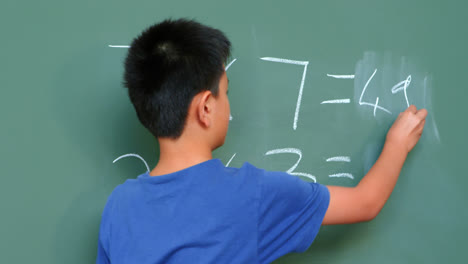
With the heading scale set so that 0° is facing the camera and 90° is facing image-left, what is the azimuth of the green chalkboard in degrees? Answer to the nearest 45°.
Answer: approximately 0°

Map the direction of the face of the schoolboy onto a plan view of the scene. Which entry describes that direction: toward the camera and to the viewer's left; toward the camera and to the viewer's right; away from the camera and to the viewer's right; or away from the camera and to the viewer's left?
away from the camera and to the viewer's right
